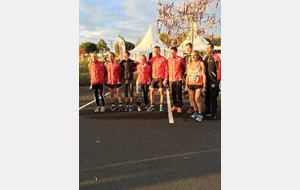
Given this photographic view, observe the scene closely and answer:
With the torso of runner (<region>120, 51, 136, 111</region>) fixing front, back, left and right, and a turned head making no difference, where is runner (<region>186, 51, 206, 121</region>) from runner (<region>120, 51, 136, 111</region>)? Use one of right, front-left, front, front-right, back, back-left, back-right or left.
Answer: front-left

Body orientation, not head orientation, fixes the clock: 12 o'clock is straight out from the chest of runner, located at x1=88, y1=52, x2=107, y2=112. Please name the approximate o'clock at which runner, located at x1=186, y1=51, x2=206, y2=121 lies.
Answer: runner, located at x1=186, y1=51, x2=206, y2=121 is roughly at 10 o'clock from runner, located at x1=88, y1=52, x2=107, y2=112.

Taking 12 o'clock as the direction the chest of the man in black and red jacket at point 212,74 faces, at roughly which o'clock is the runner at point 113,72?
The runner is roughly at 2 o'clock from the man in black and red jacket.

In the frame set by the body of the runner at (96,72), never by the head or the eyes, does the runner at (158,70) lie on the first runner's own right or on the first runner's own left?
on the first runner's own left

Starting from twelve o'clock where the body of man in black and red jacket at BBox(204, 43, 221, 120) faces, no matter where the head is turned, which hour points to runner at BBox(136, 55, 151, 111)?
The runner is roughly at 2 o'clock from the man in black and red jacket.

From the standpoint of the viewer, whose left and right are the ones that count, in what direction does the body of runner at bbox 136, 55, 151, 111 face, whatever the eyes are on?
facing the viewer

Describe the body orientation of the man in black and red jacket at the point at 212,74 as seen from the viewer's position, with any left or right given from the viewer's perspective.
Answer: facing the viewer and to the left of the viewer

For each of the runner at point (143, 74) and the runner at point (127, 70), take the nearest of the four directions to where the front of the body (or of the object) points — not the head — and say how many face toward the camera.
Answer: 2

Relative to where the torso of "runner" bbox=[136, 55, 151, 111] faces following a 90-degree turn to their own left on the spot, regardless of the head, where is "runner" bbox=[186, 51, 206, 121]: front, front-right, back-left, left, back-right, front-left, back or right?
front-right

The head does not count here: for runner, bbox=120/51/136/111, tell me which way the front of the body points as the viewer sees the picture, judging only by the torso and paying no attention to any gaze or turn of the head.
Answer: toward the camera

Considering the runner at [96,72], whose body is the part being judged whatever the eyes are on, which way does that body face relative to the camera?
toward the camera

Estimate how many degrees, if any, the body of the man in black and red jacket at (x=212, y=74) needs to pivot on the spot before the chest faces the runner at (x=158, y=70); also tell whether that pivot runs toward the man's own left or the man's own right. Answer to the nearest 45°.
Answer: approximately 90° to the man's own right

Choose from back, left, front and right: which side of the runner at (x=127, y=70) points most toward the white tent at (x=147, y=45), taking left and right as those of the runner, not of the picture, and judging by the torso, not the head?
back

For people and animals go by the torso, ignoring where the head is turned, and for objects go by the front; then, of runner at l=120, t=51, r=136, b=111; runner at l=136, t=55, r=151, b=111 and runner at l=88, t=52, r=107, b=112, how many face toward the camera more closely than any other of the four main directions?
3
